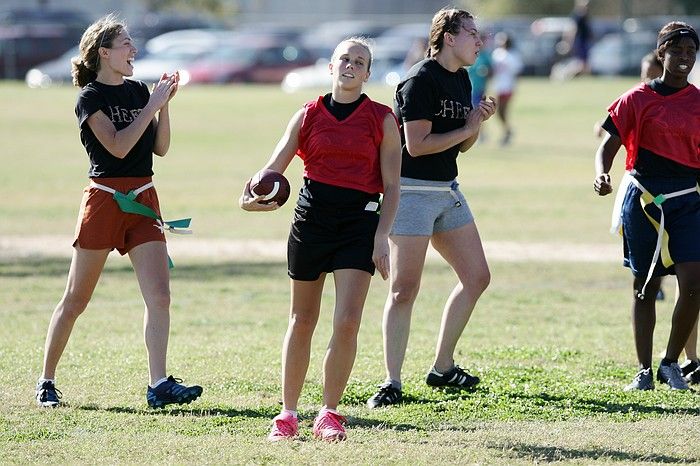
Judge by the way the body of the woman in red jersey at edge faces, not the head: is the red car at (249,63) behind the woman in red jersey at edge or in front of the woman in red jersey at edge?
behind

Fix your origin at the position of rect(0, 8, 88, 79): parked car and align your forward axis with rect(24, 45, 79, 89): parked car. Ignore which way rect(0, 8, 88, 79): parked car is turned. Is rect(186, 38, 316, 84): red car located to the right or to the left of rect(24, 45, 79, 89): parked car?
left

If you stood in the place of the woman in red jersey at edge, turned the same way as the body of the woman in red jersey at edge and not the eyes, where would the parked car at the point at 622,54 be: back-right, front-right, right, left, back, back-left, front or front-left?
back

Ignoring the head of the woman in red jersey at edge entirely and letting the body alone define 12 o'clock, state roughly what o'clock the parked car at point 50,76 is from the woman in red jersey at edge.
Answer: The parked car is roughly at 5 o'clock from the woman in red jersey at edge.

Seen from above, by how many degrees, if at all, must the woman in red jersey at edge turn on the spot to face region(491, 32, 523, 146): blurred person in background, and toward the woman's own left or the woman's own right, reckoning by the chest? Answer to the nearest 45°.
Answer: approximately 180°

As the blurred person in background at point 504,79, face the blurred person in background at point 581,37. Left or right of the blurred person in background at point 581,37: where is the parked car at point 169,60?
left

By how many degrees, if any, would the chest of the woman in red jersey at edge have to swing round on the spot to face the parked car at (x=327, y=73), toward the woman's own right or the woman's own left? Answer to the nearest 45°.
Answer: approximately 180°

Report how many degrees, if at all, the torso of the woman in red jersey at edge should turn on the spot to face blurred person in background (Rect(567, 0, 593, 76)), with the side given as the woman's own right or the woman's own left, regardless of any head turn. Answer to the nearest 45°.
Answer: approximately 180°

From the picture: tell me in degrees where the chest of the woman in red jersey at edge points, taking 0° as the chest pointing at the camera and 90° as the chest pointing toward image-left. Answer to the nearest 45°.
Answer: approximately 0°

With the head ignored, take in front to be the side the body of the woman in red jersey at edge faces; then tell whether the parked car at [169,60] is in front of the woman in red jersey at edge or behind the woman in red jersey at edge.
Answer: behind
